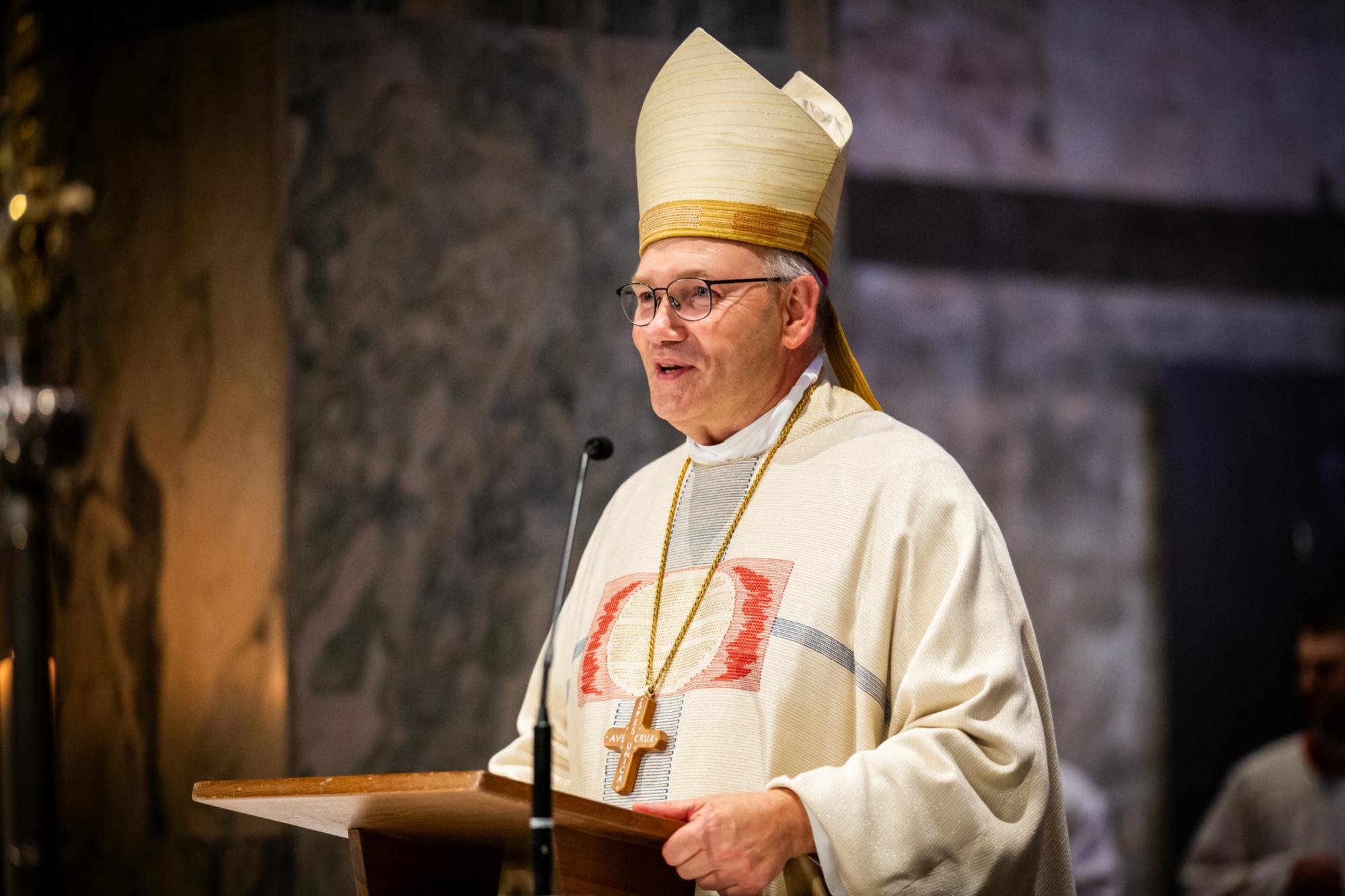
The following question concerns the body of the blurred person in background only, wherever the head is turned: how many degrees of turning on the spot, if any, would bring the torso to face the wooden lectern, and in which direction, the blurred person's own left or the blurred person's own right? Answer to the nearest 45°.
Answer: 0° — they already face it

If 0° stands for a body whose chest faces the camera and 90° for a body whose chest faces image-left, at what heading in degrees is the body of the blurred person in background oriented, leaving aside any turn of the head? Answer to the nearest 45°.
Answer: approximately 0°
